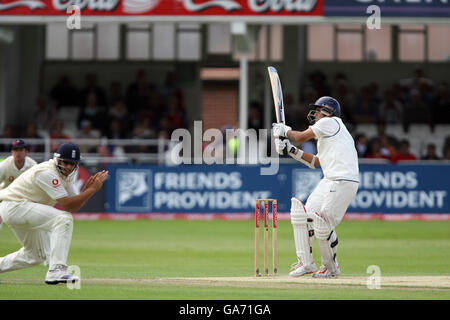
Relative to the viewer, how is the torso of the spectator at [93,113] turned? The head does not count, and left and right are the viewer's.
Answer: facing the viewer

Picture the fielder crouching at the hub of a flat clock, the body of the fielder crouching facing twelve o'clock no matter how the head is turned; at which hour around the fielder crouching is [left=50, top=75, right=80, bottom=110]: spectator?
The spectator is roughly at 9 o'clock from the fielder crouching.

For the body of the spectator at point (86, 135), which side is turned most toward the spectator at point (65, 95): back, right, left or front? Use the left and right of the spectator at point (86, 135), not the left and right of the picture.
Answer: back

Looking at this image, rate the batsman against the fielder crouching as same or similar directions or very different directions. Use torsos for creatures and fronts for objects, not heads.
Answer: very different directions

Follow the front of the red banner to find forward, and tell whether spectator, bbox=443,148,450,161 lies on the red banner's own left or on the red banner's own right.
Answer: on the red banner's own left

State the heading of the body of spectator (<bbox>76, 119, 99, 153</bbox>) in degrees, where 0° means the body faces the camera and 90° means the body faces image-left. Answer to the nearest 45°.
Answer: approximately 0°

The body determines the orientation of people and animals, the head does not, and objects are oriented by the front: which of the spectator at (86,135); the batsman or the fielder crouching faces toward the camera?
the spectator

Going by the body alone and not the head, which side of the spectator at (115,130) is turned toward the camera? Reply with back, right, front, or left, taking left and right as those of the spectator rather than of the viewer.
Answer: front

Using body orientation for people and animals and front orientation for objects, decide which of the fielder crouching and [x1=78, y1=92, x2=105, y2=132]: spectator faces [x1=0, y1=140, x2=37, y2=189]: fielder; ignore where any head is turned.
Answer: the spectator

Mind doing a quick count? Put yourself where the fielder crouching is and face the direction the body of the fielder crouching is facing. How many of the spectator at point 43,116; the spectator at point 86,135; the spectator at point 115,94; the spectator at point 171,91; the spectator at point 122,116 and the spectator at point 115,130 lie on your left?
6

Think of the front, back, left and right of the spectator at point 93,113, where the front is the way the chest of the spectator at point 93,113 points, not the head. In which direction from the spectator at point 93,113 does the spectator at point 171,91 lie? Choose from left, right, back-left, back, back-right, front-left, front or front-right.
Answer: back-left

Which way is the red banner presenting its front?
toward the camera

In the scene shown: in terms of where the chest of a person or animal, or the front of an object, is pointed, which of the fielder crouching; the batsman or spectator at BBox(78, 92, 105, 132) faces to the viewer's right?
the fielder crouching

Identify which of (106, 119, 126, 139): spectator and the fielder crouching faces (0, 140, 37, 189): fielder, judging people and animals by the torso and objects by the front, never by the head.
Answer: the spectator
